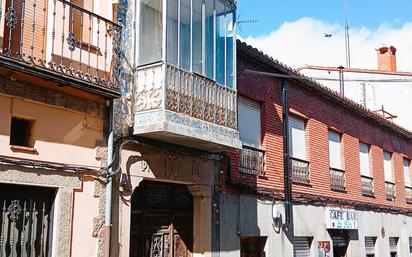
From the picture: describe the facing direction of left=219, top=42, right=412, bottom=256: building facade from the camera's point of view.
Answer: facing the viewer and to the right of the viewer

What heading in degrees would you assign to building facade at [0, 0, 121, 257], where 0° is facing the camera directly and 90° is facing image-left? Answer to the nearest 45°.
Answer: approximately 315°

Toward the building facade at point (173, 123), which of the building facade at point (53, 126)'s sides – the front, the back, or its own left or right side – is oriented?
left

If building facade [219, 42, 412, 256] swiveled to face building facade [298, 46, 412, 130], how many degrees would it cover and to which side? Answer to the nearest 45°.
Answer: approximately 135° to its left

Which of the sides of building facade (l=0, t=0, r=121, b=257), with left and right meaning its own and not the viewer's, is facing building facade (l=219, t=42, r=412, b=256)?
left

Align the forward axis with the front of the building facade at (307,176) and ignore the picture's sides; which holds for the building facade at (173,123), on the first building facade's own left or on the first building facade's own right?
on the first building facade's own right

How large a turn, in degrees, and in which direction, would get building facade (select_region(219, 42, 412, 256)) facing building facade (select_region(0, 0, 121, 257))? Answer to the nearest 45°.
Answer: approximately 90° to its right
